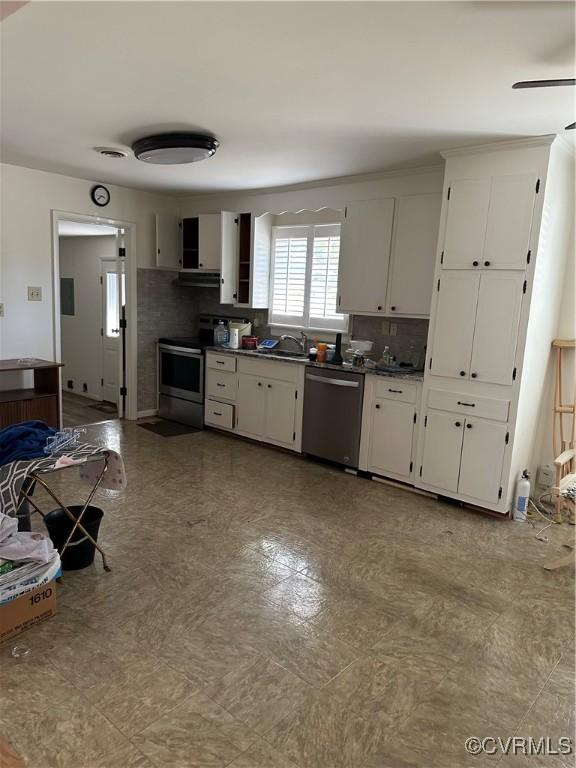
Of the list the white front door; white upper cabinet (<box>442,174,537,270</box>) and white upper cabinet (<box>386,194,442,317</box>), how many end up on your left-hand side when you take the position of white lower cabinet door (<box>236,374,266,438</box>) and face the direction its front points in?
2

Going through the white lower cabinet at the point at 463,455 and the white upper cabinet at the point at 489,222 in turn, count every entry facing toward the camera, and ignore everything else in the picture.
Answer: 2

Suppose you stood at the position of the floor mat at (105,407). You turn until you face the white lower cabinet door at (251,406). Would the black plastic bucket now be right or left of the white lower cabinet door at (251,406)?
right

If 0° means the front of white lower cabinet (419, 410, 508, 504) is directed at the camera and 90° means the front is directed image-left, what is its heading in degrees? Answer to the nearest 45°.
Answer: approximately 0°

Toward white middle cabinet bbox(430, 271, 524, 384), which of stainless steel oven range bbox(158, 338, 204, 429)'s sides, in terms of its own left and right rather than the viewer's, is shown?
left

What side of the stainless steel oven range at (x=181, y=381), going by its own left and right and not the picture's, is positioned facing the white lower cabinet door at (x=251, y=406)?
left

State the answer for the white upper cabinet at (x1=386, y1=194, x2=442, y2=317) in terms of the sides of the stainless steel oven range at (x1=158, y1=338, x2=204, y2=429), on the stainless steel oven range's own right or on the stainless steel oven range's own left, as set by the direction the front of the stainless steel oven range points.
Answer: on the stainless steel oven range's own left
